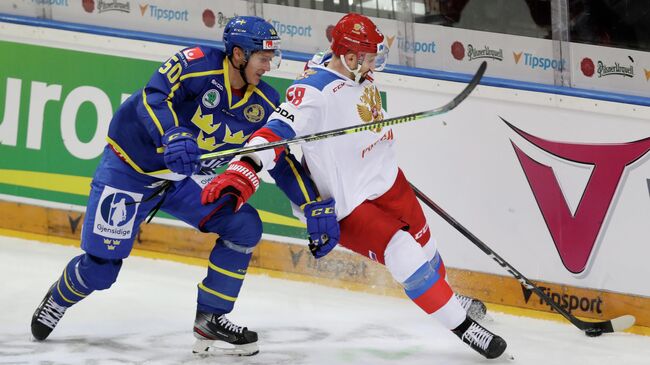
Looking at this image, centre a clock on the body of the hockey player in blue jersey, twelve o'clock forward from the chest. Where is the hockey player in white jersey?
The hockey player in white jersey is roughly at 11 o'clock from the hockey player in blue jersey.

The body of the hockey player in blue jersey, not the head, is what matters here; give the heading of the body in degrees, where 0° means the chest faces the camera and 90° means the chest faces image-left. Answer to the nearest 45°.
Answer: approximately 315°
